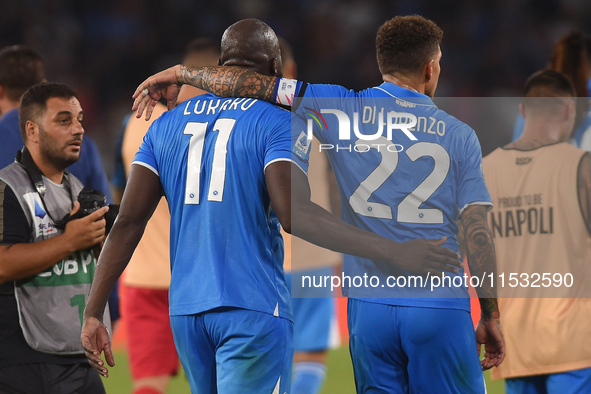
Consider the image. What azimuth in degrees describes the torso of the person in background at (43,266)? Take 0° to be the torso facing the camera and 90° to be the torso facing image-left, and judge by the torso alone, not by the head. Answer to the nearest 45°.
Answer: approximately 315°

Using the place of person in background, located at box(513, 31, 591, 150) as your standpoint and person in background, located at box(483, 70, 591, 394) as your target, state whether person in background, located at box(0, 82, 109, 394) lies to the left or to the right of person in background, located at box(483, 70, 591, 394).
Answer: right

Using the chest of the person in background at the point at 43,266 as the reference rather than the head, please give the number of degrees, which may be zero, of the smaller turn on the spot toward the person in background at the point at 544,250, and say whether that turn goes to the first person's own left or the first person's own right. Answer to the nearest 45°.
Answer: approximately 45° to the first person's own left

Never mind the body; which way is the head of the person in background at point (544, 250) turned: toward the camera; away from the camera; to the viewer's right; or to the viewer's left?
away from the camera

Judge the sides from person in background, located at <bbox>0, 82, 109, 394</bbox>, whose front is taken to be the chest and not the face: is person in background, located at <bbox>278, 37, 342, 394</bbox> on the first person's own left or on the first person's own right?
on the first person's own left

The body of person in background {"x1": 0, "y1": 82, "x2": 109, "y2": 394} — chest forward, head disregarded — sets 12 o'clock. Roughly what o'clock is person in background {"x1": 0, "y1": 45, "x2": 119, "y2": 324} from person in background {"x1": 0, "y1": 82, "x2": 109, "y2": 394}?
person in background {"x1": 0, "y1": 45, "x2": 119, "y2": 324} is roughly at 7 o'clock from person in background {"x1": 0, "y1": 82, "x2": 109, "y2": 394}.

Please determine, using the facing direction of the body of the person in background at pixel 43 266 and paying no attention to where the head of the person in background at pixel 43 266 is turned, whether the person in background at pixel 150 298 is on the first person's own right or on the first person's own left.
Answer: on the first person's own left
